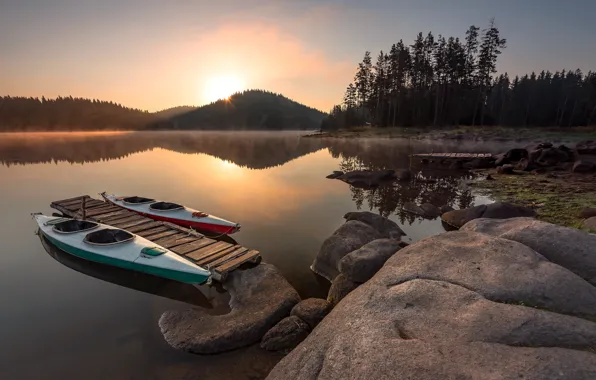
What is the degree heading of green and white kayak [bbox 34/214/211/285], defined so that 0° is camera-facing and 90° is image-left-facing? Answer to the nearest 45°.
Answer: approximately 315°

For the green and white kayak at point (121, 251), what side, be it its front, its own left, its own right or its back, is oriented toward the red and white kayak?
left

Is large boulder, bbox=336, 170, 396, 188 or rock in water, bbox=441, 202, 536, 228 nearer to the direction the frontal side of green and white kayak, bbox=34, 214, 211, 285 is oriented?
the rock in water

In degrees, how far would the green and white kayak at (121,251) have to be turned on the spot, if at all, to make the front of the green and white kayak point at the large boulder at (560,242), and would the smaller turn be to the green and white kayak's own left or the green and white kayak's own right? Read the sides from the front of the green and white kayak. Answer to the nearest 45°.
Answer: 0° — it already faces it

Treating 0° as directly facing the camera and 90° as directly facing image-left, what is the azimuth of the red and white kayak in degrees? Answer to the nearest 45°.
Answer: approximately 315°

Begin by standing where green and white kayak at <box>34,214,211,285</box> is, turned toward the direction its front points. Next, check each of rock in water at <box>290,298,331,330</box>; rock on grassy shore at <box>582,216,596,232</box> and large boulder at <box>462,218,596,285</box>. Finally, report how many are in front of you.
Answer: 3
